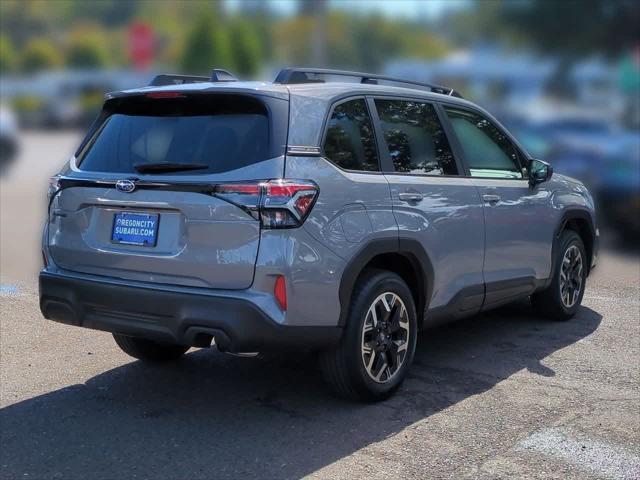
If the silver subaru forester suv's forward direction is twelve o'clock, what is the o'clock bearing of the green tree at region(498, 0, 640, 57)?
The green tree is roughly at 11 o'clock from the silver subaru forester suv.

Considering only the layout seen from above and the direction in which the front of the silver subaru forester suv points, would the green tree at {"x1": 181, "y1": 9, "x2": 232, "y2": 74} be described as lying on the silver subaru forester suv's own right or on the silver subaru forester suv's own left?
on the silver subaru forester suv's own left

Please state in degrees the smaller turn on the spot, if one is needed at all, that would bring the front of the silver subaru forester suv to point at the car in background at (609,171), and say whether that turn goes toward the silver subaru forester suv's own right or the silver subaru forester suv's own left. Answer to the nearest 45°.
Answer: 0° — it already faces it

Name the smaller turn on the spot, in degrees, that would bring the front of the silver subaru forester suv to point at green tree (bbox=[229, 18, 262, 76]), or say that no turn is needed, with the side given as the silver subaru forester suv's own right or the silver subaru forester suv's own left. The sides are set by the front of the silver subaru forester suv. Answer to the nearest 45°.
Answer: approximately 45° to the silver subaru forester suv's own left

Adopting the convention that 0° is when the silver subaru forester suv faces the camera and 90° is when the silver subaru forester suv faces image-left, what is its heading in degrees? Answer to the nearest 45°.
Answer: approximately 225°

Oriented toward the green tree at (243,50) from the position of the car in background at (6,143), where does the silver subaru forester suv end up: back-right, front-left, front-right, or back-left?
back-right

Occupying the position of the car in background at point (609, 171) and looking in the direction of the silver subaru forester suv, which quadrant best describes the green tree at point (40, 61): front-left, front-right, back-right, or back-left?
back-right

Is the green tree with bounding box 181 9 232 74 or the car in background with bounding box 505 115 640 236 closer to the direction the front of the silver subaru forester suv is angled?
the car in background

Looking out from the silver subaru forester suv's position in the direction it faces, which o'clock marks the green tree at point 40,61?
The green tree is roughly at 10 o'clock from the silver subaru forester suv.
